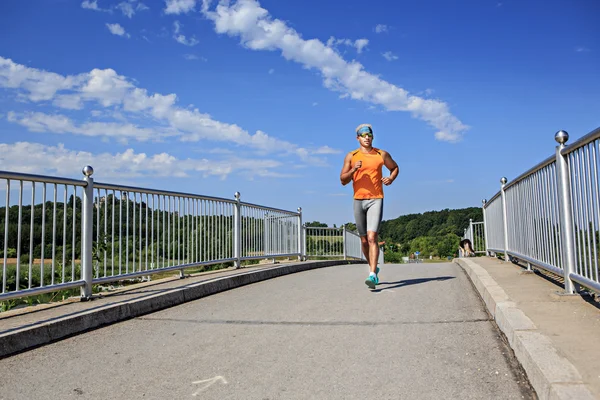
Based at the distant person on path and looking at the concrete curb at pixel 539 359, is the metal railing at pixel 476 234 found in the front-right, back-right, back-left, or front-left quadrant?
back-left

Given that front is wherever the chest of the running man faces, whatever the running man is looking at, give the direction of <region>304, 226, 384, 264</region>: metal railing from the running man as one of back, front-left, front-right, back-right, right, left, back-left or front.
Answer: back

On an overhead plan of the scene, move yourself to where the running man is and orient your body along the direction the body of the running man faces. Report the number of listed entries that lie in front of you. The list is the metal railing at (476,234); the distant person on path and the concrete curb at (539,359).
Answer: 1

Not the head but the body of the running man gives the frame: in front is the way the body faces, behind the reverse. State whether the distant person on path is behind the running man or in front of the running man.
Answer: behind

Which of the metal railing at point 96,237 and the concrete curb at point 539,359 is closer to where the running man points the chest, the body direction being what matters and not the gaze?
the concrete curb

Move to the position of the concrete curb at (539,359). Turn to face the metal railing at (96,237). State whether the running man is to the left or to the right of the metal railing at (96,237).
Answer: right

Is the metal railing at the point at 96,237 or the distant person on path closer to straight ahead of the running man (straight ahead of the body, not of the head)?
the metal railing

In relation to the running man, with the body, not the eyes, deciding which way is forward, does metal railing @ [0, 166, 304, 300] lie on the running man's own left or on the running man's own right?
on the running man's own right

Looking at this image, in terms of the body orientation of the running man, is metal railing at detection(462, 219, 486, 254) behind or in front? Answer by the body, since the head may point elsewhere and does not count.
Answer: behind

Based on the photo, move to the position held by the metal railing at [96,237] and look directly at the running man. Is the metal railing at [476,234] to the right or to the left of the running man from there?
left

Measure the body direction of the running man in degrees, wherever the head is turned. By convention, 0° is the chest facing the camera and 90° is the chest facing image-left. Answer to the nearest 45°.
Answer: approximately 0°
